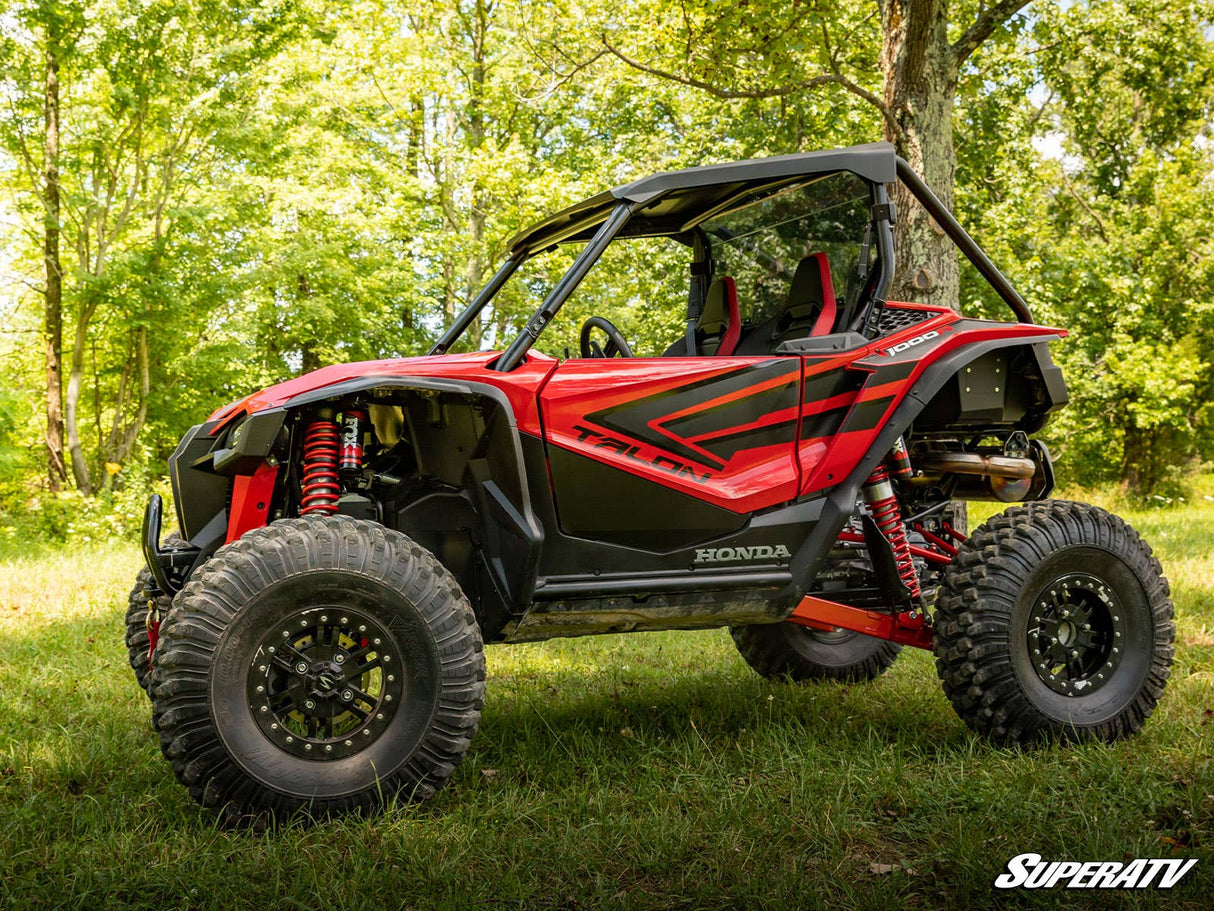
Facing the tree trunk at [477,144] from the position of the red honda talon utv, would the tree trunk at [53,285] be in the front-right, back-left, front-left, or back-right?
front-left

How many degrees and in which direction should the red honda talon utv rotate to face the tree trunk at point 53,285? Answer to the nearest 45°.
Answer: approximately 90° to its right

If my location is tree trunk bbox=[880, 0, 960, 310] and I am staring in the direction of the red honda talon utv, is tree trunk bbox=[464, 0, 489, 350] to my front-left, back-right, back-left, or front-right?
back-right

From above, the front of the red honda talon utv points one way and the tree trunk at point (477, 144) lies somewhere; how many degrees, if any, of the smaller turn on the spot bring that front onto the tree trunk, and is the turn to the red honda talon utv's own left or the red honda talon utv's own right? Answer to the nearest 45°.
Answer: approximately 135° to the red honda talon utv's own right

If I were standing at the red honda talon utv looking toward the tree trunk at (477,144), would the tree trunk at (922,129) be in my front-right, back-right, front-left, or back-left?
front-right

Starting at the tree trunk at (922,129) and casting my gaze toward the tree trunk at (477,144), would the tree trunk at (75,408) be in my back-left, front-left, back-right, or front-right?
front-left

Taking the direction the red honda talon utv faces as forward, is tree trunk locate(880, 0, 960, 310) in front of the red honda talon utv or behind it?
behind

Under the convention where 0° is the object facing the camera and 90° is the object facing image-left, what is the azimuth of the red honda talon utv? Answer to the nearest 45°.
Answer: approximately 45°

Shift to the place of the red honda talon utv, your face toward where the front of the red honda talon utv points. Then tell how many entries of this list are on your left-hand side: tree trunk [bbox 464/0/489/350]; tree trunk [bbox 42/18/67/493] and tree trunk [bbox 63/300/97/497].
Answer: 0

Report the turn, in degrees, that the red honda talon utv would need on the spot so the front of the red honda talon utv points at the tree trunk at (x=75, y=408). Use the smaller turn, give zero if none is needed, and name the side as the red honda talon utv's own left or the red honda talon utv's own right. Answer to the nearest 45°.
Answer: approximately 90° to the red honda talon utv's own right
